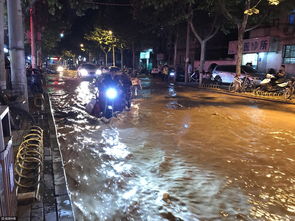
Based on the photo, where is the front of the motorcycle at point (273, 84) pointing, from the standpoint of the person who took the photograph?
facing to the left of the viewer

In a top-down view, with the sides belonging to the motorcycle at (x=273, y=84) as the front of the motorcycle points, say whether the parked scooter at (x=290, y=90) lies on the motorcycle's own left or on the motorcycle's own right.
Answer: on the motorcycle's own left

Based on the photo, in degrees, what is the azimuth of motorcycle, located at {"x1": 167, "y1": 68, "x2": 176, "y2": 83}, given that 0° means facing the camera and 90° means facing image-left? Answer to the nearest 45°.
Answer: approximately 0°

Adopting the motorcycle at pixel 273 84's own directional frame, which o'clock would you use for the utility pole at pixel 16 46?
The utility pole is roughly at 10 o'clock from the motorcycle.

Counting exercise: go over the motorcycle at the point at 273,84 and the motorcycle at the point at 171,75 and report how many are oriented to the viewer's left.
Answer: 1

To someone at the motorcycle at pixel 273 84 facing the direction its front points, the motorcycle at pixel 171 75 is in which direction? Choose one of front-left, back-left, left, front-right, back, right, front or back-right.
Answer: front-right

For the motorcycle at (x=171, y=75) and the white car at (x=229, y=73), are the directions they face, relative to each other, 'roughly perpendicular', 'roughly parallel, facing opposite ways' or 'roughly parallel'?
roughly perpendicular
